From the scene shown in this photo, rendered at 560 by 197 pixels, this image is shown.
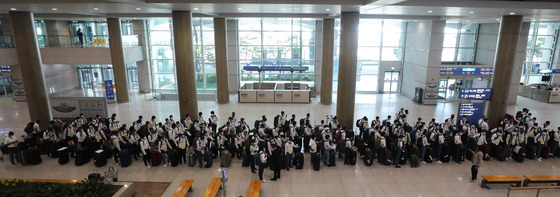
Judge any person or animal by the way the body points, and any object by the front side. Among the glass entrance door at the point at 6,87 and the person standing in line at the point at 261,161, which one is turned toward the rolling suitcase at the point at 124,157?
the glass entrance door

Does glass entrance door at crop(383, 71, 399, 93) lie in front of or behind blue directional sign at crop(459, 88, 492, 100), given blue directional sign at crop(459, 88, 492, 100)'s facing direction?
behind

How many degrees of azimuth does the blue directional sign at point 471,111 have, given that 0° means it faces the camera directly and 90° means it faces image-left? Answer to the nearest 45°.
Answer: approximately 0°

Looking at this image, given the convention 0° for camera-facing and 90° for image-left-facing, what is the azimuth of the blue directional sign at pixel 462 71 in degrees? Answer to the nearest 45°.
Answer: approximately 0°
